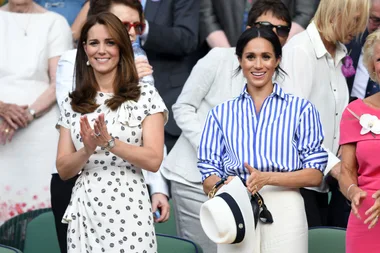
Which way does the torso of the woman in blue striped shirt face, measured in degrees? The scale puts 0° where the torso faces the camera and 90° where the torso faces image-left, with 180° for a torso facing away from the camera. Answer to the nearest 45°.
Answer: approximately 0°

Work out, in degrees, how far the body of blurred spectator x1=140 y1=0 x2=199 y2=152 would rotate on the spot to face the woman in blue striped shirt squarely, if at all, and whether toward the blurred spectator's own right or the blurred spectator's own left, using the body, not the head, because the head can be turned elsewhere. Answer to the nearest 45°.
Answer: approximately 45° to the blurred spectator's own left

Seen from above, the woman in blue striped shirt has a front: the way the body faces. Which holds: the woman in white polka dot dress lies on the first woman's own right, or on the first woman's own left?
on the first woman's own right

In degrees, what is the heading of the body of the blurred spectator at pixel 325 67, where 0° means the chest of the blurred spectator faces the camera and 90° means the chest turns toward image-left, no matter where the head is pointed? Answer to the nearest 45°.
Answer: approximately 315°

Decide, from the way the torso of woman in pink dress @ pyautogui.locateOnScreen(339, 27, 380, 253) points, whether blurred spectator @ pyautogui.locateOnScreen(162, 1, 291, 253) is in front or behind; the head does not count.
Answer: behind

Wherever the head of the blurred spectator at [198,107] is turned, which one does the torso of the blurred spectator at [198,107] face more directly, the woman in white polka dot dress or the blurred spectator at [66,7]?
the woman in white polka dot dress
